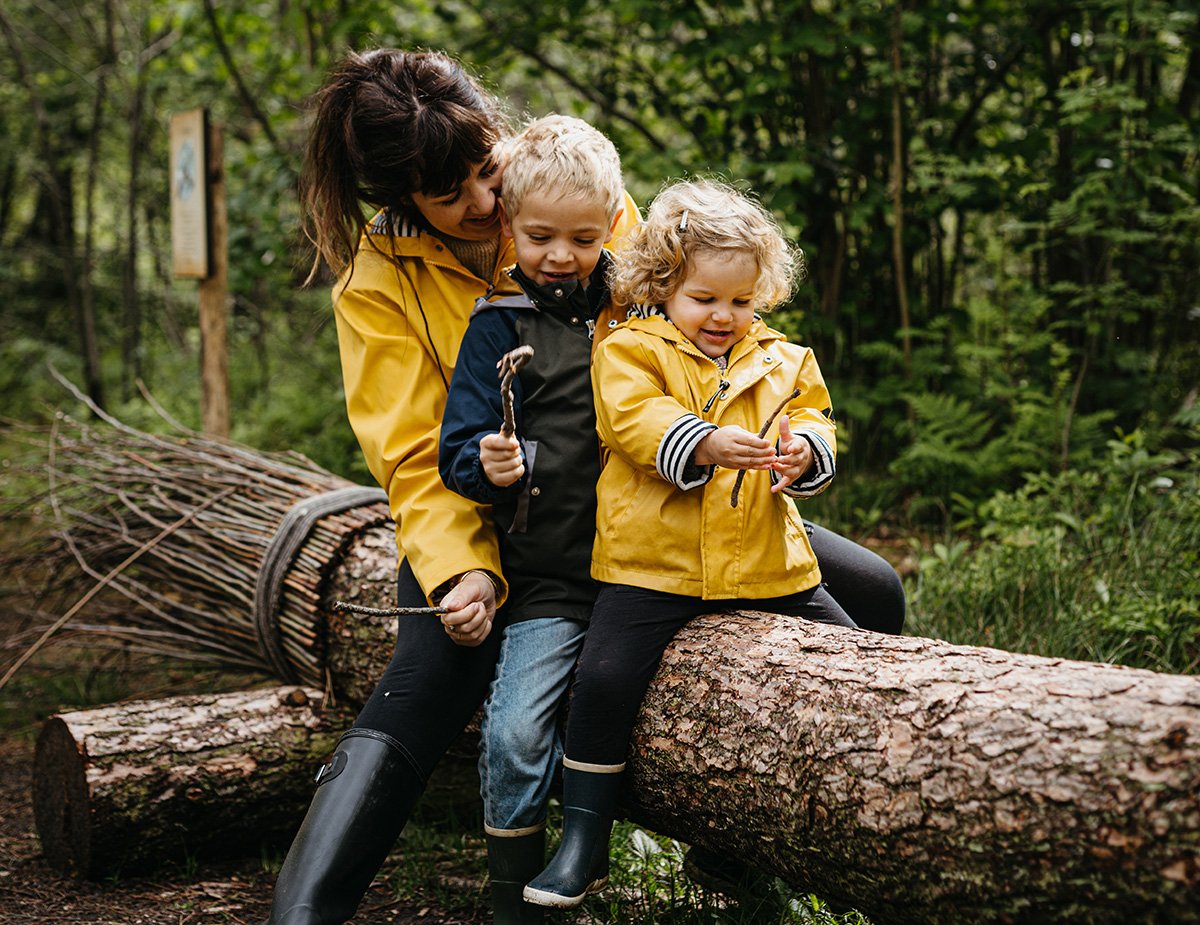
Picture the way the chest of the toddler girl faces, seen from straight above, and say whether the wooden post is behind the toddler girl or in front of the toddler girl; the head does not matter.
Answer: behind

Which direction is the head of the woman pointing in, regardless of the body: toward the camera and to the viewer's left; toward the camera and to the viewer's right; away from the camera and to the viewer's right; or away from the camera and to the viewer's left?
toward the camera and to the viewer's right

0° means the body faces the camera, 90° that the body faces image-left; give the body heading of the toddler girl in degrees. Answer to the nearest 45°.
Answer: approximately 0°

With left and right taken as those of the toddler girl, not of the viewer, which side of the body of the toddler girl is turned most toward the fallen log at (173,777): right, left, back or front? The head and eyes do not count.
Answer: right

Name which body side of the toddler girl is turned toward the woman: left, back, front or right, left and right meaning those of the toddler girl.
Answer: right

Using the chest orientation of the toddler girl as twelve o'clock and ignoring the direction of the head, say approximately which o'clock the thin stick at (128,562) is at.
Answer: The thin stick is roughly at 4 o'clock from the toddler girl.
